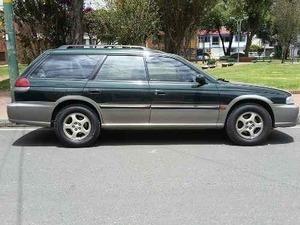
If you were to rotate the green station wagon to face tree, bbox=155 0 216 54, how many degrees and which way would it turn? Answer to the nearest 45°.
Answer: approximately 90° to its left

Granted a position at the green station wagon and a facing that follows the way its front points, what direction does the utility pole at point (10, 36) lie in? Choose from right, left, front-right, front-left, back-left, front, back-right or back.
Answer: back-left

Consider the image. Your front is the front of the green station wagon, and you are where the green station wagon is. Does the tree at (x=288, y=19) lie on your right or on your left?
on your left

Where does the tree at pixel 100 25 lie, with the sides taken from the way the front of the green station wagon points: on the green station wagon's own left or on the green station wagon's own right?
on the green station wagon's own left

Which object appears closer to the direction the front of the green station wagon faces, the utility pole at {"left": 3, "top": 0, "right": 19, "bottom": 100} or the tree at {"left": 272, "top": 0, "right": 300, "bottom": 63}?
the tree

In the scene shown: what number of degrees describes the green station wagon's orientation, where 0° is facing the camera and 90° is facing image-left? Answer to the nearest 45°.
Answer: approximately 270°

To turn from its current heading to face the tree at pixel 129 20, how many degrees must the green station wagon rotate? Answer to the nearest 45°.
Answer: approximately 90° to its left

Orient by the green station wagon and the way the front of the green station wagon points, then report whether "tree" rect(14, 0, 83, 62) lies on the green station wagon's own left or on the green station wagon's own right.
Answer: on the green station wagon's own left
